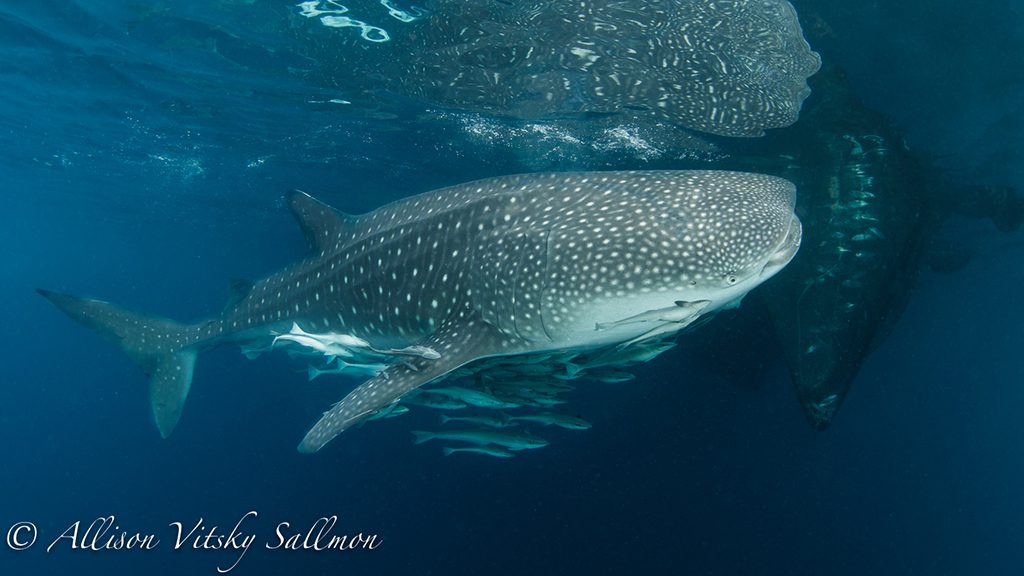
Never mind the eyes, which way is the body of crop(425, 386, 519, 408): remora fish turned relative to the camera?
to the viewer's right
